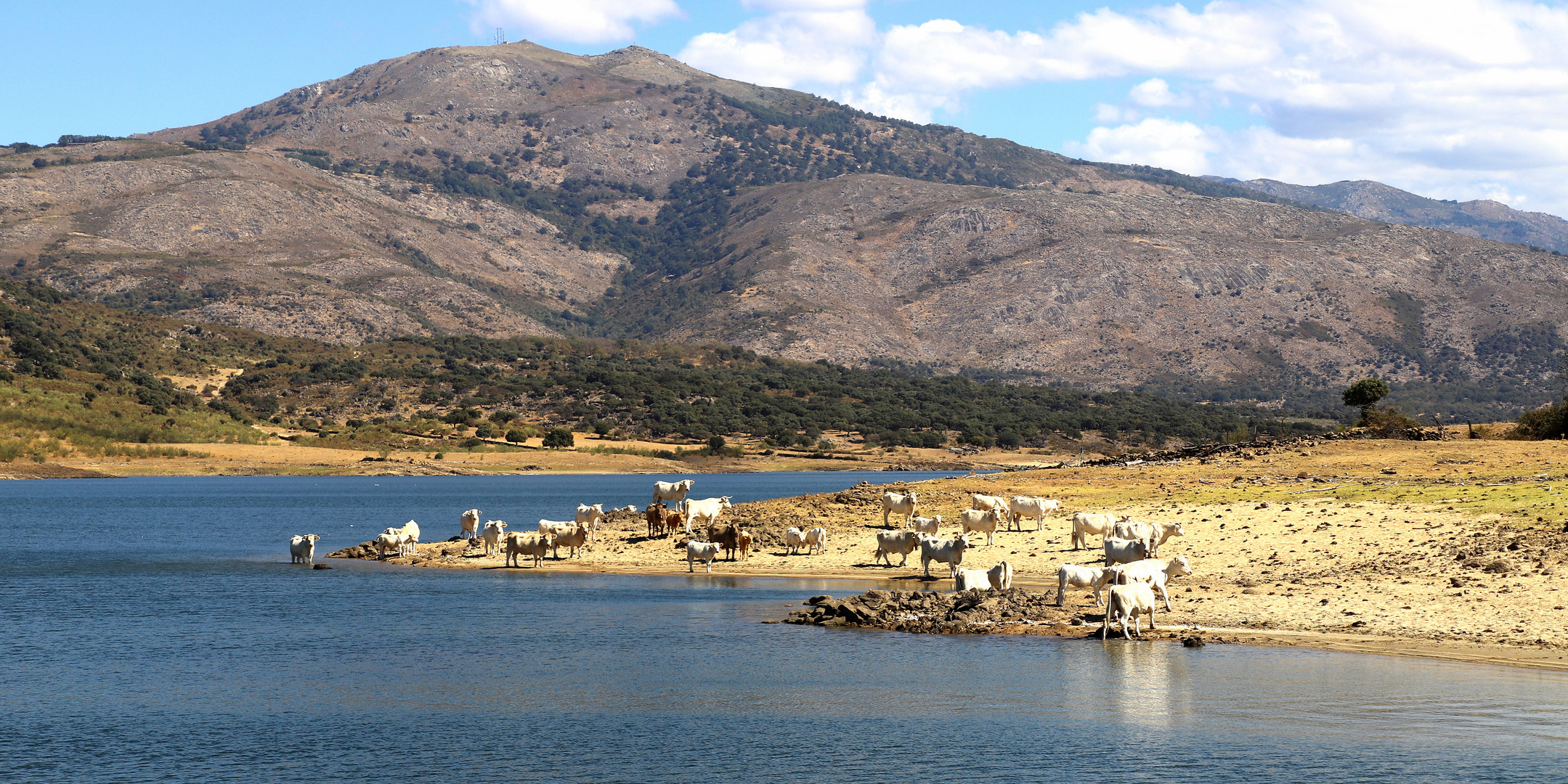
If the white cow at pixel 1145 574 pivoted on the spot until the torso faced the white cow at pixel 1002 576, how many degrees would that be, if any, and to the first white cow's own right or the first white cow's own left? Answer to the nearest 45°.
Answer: approximately 135° to the first white cow's own left

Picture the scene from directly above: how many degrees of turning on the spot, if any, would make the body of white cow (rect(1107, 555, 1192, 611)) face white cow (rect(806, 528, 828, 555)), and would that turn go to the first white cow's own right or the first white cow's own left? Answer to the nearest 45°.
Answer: approximately 135° to the first white cow's own left

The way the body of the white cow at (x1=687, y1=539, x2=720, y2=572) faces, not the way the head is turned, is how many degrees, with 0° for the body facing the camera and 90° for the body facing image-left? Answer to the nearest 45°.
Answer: approximately 315°

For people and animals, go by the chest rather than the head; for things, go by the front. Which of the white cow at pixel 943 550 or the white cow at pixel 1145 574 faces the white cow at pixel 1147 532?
the white cow at pixel 943 550

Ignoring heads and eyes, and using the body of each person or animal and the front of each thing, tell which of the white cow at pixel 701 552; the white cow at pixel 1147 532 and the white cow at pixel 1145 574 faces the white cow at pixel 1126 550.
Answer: the white cow at pixel 701 552

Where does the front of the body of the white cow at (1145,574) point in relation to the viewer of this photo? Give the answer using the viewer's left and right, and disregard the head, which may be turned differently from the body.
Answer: facing to the right of the viewer

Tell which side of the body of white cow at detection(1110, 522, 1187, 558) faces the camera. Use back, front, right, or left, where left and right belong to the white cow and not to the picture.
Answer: right

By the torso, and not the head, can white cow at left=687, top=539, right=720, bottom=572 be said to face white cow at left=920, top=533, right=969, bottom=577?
yes
